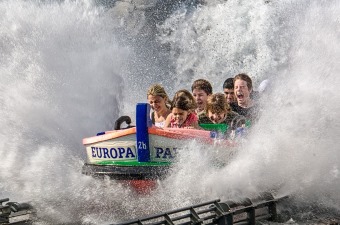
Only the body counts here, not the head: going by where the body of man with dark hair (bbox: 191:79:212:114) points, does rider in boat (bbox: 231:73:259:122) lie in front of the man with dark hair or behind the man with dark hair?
behind

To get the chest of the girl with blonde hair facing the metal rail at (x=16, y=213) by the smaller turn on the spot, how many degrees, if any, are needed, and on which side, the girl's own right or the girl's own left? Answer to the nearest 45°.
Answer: approximately 45° to the girl's own right

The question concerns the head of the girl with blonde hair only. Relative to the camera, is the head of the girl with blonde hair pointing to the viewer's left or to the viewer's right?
to the viewer's left

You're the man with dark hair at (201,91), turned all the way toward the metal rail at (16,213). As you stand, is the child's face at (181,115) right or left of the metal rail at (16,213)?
left

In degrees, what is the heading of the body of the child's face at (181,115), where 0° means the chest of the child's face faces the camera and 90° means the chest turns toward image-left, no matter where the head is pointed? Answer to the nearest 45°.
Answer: approximately 45°

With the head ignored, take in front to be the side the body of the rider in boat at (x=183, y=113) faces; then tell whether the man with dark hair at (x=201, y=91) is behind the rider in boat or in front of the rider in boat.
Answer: behind

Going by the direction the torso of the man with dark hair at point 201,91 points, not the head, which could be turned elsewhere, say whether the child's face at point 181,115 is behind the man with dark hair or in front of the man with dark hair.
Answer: in front

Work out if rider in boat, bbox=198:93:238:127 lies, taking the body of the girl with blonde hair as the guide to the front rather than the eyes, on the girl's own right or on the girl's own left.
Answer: on the girl's own left
